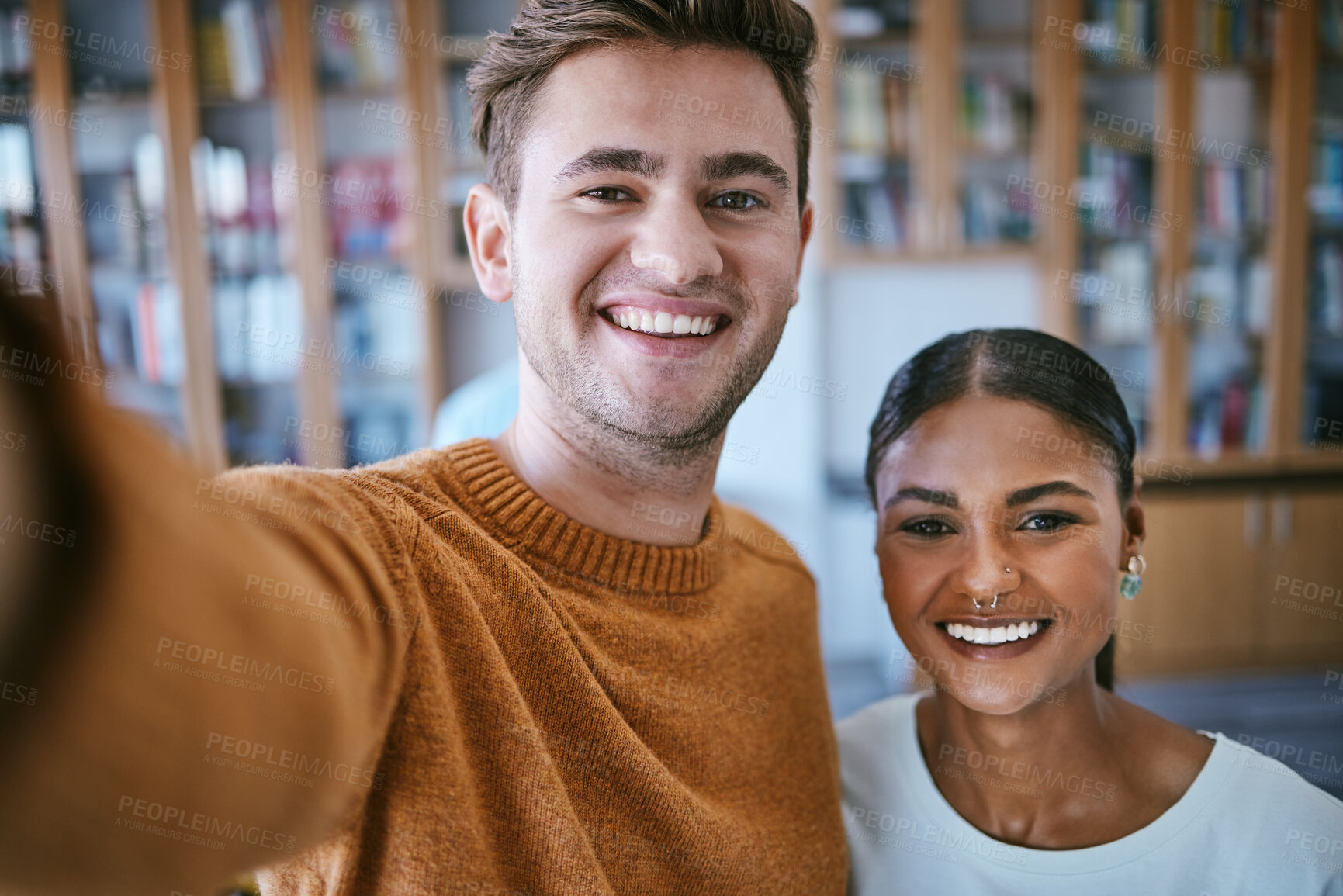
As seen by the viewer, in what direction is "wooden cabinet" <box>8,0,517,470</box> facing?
toward the camera

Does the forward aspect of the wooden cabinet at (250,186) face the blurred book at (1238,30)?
no

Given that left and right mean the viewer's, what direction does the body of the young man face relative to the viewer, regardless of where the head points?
facing the viewer and to the right of the viewer

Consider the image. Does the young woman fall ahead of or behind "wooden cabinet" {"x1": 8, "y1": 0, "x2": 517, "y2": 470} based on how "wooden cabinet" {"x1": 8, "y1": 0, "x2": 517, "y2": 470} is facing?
ahead

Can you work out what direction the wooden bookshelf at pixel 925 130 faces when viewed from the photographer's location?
facing the viewer

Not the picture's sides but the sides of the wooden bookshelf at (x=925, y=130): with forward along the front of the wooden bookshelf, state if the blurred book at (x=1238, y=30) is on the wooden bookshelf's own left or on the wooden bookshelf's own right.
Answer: on the wooden bookshelf's own left

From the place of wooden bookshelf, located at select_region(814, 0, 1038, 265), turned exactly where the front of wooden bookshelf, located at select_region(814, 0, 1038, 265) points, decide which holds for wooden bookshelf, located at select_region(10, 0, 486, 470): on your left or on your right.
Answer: on your right

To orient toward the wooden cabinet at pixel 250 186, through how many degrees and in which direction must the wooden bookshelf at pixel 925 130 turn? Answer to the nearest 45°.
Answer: approximately 90° to its right

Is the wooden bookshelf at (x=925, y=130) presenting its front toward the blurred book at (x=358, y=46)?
no

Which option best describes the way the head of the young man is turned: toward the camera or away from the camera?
toward the camera

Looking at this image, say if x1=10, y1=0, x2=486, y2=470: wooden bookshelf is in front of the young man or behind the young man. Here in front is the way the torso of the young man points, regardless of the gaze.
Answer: behind
